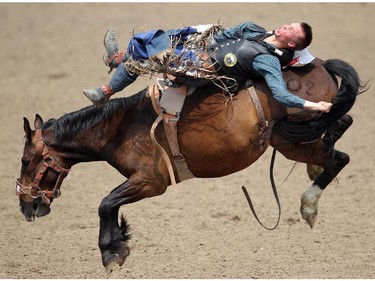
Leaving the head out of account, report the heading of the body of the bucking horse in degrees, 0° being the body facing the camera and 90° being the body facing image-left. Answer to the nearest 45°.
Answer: approximately 90°
